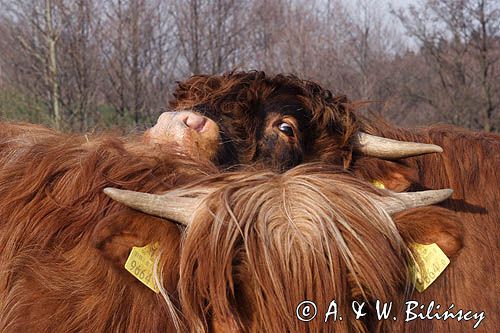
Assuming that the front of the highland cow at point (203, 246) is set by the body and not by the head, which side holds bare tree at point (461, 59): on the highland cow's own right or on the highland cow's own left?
on the highland cow's own left

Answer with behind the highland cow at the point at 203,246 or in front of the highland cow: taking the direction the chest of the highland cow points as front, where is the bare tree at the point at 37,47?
behind

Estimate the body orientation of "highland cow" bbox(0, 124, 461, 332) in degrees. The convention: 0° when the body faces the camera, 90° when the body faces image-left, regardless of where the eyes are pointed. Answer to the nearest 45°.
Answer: approximately 315°

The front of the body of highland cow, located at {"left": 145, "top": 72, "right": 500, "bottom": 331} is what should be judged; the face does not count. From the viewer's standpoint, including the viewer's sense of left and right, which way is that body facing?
facing to the left of the viewer

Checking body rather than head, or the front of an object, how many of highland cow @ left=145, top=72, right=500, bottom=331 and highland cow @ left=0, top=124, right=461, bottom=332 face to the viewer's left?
1

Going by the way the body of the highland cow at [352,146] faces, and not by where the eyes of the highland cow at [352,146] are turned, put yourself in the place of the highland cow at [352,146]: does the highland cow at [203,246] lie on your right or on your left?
on your left

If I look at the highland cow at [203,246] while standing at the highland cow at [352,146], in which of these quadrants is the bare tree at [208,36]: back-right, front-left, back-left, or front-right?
back-right

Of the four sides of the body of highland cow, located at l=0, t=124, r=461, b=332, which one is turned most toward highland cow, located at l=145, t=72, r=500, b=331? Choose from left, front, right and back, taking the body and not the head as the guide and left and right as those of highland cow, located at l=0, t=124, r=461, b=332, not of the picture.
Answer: left
